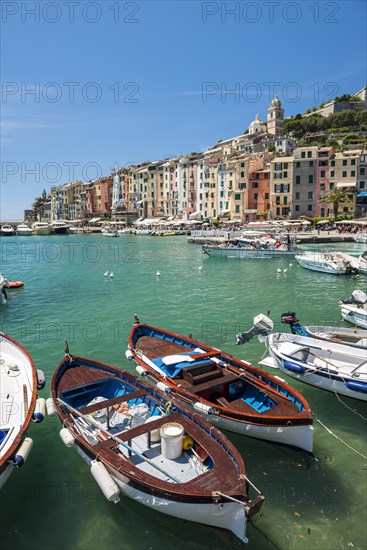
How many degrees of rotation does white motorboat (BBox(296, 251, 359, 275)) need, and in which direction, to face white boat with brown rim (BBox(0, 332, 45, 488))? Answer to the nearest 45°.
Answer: approximately 135° to its left

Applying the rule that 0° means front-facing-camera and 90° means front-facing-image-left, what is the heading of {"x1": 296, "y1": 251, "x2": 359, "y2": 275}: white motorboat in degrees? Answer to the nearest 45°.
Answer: approximately 135°

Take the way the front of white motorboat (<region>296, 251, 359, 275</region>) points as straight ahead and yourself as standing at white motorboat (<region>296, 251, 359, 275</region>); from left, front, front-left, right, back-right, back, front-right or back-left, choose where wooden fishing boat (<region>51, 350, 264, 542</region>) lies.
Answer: back-left

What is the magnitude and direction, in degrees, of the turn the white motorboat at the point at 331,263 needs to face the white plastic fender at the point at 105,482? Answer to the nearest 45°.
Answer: approximately 135° to its left

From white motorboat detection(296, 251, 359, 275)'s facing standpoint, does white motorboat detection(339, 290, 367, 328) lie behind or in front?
behind

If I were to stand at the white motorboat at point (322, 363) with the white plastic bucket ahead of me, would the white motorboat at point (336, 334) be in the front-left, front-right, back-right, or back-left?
back-right

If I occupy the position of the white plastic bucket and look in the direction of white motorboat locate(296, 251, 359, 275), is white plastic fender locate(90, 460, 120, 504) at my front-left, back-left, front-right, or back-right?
back-left

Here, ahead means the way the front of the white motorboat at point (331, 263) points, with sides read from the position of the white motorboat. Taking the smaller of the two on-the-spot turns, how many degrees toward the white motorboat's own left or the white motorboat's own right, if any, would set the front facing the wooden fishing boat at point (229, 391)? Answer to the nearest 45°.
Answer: approximately 135° to the white motorboat's own left

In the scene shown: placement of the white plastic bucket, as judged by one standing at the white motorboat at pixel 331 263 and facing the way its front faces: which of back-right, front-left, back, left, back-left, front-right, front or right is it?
back-left

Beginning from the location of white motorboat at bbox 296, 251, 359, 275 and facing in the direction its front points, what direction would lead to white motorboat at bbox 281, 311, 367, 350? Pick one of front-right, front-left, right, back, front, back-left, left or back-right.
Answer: back-left
